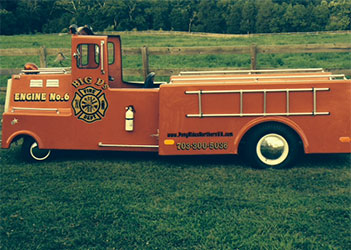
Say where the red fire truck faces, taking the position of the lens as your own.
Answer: facing to the left of the viewer
